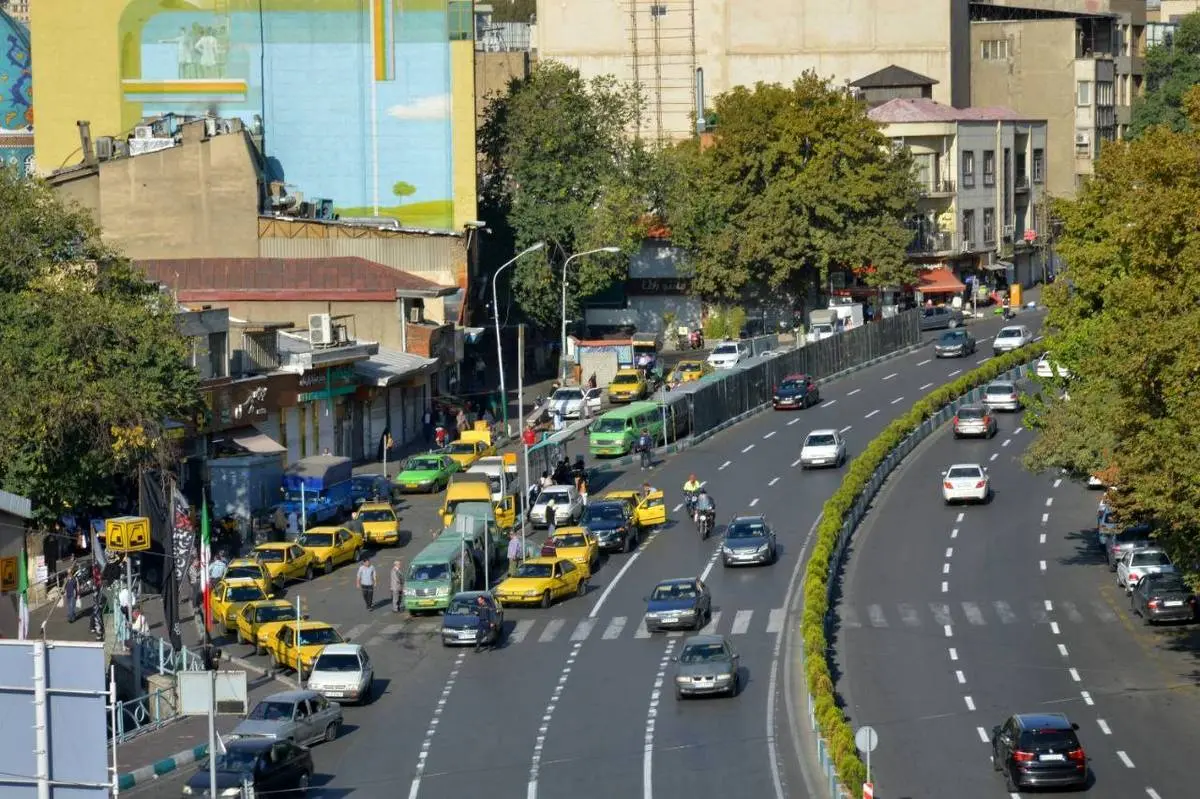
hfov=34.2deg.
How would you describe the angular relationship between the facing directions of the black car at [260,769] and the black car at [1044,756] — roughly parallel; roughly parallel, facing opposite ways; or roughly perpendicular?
roughly parallel, facing opposite ways

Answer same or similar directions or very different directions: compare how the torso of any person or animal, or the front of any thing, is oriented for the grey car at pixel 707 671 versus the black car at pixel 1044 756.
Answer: very different directions

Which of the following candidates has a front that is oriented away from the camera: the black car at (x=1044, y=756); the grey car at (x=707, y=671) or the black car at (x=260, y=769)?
the black car at (x=1044, y=756)

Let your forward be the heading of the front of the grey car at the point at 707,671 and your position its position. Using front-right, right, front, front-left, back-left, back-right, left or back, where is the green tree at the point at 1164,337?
left

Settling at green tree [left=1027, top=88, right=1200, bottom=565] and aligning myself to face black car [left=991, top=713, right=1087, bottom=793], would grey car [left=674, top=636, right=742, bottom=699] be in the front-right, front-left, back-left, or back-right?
front-right

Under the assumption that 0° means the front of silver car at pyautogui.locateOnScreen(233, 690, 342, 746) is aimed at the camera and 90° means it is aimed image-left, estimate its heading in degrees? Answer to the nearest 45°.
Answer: approximately 45°

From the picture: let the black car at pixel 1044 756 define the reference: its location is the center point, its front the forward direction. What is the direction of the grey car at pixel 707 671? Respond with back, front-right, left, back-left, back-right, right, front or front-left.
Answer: front-left

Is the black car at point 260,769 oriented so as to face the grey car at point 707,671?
no

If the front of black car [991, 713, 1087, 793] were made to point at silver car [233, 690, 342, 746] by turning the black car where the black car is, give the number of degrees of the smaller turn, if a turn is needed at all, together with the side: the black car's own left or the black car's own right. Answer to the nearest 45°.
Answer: approximately 90° to the black car's own left

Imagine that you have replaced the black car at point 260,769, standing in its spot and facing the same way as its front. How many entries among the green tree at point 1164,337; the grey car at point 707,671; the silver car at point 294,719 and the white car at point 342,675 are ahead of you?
0

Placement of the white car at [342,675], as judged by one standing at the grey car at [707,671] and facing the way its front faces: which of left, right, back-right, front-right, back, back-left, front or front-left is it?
right

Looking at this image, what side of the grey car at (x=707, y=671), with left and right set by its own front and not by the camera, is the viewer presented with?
front

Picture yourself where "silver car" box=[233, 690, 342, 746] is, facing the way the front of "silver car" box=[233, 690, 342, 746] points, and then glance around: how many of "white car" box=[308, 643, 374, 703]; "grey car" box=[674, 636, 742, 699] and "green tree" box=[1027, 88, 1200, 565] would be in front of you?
0

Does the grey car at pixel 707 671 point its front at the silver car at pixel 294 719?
no

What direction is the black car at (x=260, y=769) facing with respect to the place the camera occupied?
facing the viewer and to the left of the viewer

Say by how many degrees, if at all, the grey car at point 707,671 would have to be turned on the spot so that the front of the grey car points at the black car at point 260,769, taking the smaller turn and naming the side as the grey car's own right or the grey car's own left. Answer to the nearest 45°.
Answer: approximately 45° to the grey car's own right

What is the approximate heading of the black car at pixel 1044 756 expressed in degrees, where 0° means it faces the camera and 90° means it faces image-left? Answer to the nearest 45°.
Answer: approximately 180°

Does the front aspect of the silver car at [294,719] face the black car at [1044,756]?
no

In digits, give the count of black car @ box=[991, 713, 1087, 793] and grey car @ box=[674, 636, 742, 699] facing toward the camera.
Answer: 1

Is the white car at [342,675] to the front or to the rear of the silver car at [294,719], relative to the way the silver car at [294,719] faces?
to the rear

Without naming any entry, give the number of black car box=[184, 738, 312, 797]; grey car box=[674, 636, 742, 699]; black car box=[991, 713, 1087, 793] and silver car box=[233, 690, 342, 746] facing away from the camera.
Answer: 1

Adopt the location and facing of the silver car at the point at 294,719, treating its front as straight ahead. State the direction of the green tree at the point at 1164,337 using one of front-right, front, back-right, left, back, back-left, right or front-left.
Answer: back-left
